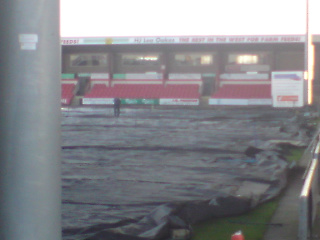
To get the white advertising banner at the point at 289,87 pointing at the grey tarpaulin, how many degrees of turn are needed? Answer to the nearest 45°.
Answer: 0° — it already faces it

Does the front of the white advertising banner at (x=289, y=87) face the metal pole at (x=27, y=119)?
yes

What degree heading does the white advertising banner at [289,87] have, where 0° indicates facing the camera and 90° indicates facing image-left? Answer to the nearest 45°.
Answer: approximately 0°
